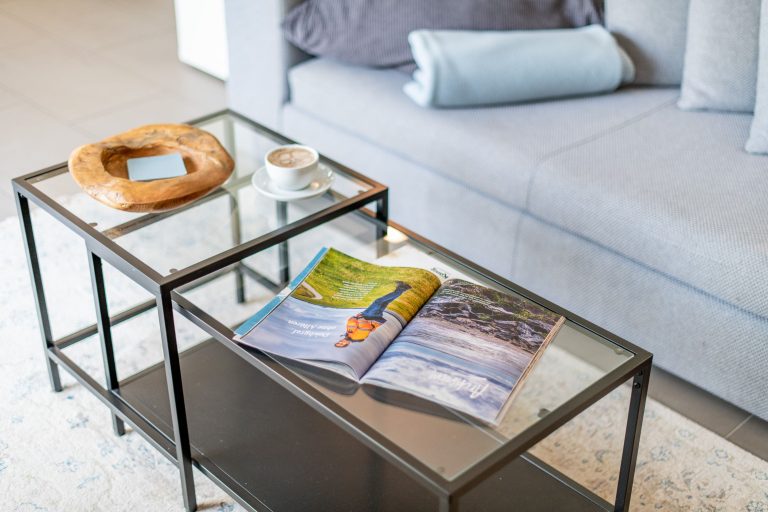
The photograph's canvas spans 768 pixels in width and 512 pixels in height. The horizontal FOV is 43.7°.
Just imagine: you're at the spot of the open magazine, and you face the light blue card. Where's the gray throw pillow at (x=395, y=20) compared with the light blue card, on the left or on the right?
right

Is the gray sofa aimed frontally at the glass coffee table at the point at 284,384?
yes

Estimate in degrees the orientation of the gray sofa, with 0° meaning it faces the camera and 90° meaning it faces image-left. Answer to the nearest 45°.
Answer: approximately 45°
